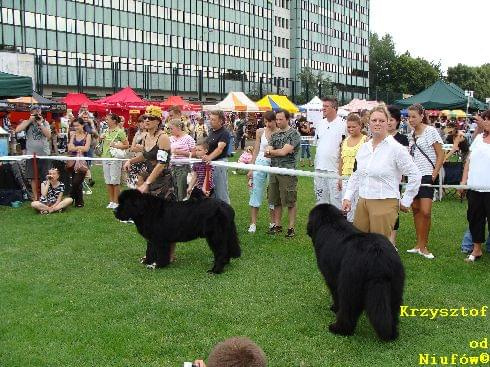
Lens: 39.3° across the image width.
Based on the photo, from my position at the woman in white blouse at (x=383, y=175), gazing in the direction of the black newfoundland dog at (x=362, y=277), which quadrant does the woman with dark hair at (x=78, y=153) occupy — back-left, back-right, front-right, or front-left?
back-right

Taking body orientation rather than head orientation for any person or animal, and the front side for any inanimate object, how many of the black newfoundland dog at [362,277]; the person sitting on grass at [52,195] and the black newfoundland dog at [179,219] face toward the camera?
1

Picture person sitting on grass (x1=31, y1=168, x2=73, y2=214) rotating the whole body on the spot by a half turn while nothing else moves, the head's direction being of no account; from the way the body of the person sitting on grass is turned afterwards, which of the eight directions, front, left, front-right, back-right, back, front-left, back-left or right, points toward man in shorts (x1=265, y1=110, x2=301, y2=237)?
back-right

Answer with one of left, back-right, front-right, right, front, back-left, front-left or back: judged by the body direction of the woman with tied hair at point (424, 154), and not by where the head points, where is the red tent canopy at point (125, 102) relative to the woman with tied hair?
right

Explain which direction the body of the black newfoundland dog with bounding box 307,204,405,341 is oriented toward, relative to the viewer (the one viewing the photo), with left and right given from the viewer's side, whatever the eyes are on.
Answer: facing away from the viewer and to the left of the viewer

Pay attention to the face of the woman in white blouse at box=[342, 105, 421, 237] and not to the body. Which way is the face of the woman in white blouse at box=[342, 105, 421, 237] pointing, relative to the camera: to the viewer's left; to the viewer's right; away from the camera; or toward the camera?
toward the camera

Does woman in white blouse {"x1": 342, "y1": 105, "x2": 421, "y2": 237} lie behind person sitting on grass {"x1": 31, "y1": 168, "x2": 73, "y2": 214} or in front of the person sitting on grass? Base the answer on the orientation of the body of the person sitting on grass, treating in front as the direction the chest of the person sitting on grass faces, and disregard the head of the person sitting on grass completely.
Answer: in front

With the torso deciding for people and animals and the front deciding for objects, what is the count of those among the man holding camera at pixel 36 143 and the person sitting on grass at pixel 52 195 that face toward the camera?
2

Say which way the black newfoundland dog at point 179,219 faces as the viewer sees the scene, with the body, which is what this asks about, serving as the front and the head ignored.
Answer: to the viewer's left

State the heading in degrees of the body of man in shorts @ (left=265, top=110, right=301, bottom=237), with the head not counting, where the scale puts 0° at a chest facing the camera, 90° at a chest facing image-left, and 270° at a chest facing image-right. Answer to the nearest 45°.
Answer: approximately 45°

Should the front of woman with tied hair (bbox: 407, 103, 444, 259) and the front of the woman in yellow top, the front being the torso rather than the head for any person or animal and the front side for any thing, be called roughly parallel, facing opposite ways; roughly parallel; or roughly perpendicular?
roughly parallel

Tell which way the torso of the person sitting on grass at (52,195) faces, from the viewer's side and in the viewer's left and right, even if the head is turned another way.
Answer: facing the viewer

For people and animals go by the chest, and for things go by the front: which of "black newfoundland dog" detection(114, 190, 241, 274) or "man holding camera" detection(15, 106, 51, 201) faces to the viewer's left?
the black newfoundland dog

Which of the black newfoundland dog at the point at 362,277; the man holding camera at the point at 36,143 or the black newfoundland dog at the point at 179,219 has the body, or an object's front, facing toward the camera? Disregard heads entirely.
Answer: the man holding camera

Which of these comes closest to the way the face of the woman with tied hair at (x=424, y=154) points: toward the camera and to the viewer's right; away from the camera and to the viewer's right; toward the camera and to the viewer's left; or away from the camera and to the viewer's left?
toward the camera and to the viewer's left

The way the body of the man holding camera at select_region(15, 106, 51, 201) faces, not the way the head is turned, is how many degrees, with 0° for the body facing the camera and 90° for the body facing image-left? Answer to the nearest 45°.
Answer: approximately 0°
